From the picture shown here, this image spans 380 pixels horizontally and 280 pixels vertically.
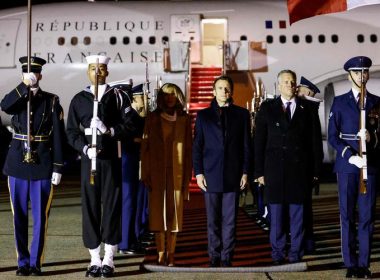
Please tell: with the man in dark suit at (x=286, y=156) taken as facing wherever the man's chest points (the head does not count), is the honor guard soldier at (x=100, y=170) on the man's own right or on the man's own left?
on the man's own right

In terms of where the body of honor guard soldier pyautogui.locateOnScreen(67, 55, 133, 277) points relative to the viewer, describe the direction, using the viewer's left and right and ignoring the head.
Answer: facing the viewer

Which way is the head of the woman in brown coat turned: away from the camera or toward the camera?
toward the camera

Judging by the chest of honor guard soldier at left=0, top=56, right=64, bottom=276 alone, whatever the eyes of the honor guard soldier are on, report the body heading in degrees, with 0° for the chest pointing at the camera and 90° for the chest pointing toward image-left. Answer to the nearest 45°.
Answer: approximately 0°

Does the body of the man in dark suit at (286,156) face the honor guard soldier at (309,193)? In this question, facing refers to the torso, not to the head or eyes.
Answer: no

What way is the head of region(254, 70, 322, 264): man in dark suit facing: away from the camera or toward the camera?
toward the camera

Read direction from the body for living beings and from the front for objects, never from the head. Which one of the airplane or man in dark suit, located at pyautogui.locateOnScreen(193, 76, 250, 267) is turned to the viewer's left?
the airplane

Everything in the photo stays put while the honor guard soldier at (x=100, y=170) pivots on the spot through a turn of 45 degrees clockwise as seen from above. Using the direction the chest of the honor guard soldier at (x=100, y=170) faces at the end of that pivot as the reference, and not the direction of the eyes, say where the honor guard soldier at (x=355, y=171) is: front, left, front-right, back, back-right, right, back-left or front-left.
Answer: back-left

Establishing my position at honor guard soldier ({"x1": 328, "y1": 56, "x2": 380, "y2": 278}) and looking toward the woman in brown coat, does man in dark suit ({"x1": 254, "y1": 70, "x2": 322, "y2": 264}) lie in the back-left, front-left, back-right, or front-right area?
front-right

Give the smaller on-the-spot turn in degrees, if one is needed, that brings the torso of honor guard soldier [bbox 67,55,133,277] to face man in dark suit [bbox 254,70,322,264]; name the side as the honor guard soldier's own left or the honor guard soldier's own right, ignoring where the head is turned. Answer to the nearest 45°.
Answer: approximately 90° to the honor guard soldier's own left

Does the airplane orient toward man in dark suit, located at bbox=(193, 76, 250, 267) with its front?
no

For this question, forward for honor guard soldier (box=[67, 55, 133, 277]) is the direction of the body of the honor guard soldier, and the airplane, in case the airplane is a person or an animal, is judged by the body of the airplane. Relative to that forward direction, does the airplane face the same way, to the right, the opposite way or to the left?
to the right

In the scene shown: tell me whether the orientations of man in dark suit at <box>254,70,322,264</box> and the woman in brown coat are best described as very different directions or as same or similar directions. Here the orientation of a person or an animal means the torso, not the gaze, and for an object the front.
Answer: same or similar directions

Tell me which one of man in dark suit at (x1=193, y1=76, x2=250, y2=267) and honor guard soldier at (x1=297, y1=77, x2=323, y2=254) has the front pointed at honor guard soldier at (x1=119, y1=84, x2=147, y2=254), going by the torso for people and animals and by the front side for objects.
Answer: honor guard soldier at (x1=297, y1=77, x2=323, y2=254)

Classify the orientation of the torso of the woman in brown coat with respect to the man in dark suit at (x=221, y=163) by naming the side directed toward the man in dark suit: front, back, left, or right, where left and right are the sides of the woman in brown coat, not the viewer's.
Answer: left

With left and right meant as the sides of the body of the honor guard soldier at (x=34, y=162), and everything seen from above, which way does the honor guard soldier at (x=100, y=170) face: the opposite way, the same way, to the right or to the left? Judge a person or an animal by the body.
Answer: the same way

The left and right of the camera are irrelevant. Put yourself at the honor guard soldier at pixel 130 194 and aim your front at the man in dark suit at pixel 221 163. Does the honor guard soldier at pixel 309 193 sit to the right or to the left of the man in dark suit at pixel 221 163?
left

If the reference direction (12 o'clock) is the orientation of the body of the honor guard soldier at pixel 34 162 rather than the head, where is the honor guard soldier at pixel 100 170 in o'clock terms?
the honor guard soldier at pixel 100 170 is roughly at 10 o'clock from the honor guard soldier at pixel 34 162.

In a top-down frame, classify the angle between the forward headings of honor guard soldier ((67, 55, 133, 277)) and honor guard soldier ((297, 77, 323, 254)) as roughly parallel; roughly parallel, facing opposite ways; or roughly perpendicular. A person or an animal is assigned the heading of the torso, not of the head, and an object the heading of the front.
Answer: roughly perpendicular

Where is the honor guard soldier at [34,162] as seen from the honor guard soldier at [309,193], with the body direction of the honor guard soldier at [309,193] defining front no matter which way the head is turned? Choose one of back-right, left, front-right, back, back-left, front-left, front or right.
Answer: front-left
